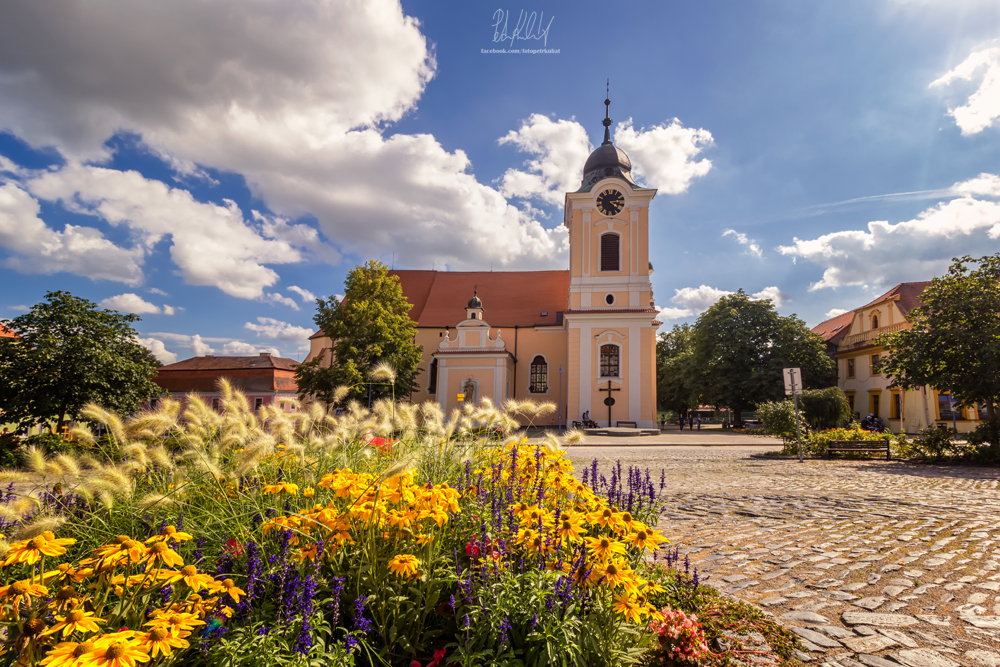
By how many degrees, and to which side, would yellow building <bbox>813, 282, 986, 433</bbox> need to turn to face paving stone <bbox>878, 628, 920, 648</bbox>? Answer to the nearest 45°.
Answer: approximately 45° to its left

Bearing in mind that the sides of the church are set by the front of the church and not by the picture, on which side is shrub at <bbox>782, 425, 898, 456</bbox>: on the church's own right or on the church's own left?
on the church's own right

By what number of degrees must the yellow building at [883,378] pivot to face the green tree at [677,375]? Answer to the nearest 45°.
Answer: approximately 45° to its right

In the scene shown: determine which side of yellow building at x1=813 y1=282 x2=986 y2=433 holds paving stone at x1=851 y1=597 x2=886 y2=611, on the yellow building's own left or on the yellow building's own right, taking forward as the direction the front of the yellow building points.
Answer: on the yellow building's own left

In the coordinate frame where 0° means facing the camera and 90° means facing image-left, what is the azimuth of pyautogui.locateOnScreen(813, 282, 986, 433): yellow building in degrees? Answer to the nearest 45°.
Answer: approximately 45°

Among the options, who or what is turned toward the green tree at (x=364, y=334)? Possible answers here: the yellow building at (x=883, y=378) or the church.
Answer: the yellow building

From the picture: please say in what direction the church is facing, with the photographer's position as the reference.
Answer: facing to the right of the viewer

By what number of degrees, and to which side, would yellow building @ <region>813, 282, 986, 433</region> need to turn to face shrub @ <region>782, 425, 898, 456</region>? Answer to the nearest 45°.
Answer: approximately 45° to its left

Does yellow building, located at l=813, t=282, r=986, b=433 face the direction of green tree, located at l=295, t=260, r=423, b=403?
yes
